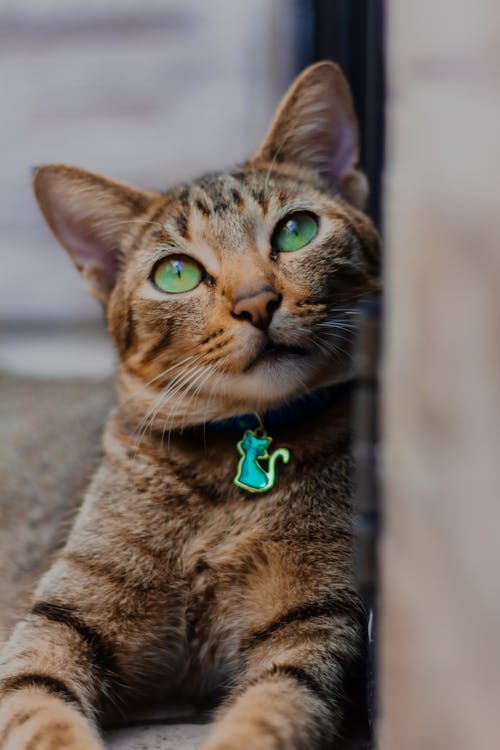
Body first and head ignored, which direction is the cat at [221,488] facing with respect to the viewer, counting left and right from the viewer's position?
facing the viewer
